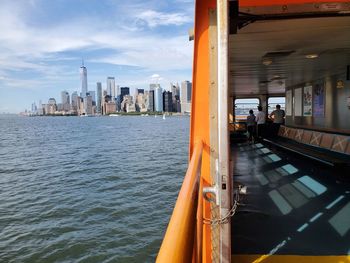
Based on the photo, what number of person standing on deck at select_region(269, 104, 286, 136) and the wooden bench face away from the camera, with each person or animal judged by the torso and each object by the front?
1

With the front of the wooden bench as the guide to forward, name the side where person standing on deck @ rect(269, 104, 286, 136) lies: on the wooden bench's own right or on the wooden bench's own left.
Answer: on the wooden bench's own right

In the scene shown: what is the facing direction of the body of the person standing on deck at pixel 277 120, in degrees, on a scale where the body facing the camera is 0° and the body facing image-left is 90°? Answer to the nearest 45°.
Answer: approximately 180°

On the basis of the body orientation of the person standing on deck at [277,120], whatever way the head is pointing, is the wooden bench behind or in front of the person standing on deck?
behind

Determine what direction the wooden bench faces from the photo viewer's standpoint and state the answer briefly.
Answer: facing the viewer and to the left of the viewer

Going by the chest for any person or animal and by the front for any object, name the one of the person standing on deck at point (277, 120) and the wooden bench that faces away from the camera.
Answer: the person standing on deck
